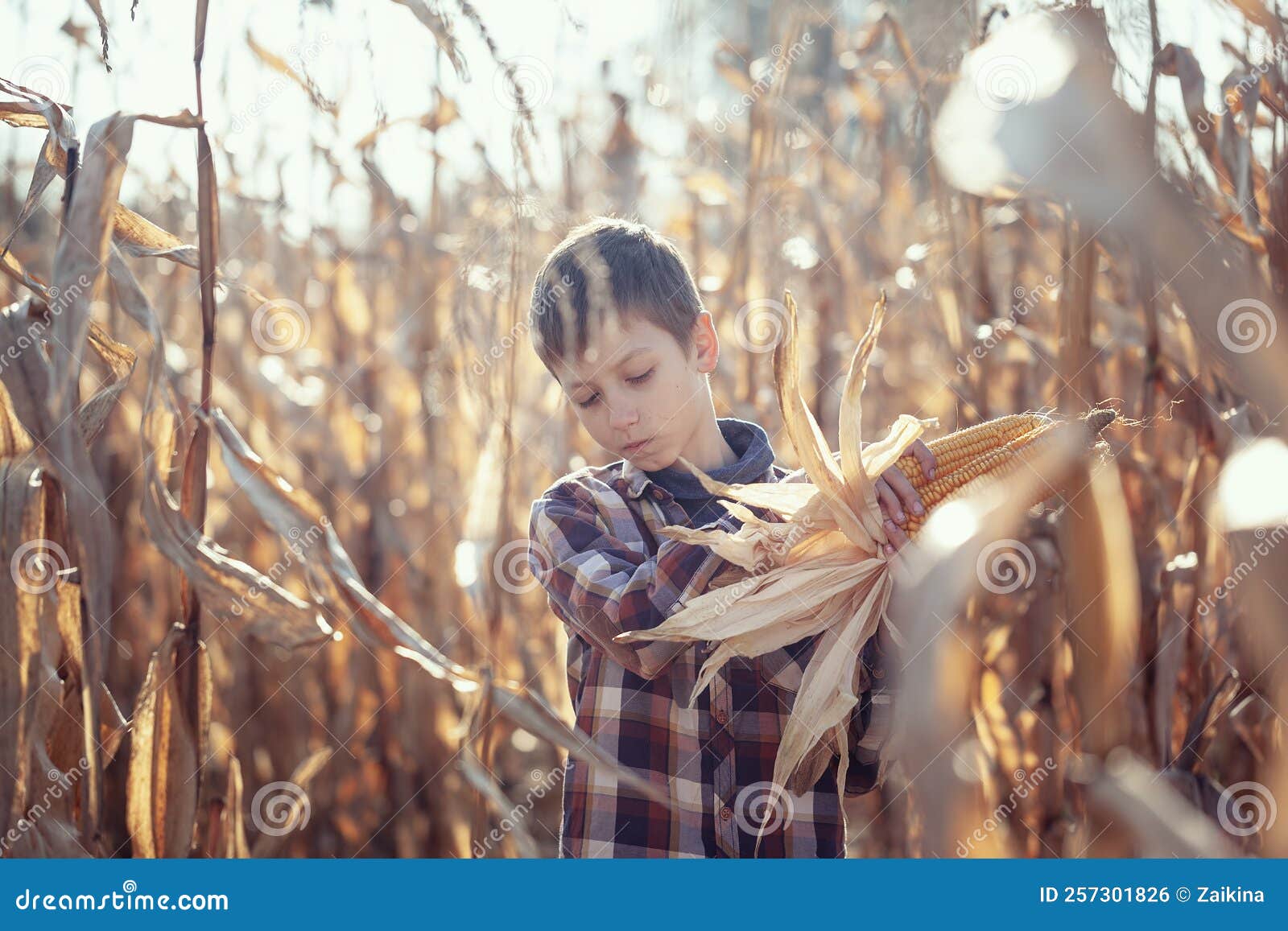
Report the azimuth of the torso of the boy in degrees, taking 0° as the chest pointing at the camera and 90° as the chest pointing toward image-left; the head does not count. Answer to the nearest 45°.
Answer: approximately 0°
